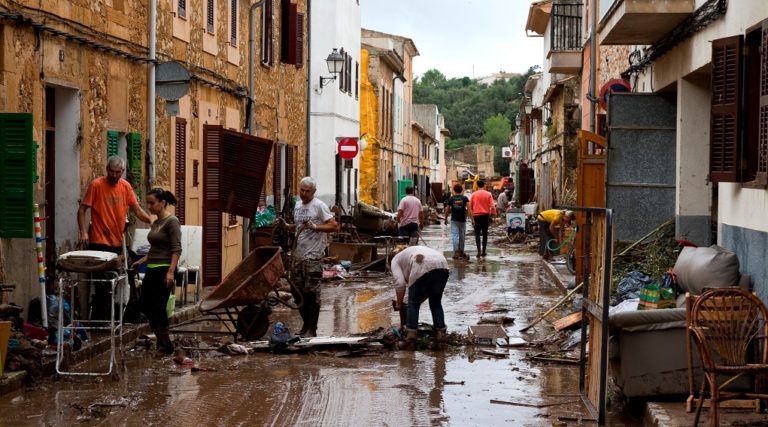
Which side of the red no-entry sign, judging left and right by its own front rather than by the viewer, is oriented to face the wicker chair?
front

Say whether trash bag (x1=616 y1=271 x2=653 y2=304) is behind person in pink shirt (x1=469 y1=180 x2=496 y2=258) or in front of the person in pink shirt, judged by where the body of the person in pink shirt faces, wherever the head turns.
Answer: behind

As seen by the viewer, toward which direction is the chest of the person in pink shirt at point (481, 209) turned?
away from the camera

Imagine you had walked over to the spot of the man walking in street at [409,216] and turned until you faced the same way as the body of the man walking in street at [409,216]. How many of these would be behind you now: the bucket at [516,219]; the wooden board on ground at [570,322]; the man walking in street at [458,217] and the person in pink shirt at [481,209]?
1

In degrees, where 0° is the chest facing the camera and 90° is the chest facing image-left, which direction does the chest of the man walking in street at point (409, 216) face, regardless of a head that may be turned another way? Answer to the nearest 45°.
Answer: approximately 180°

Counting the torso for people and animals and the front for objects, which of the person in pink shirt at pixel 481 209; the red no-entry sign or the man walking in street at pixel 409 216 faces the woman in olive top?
the red no-entry sign

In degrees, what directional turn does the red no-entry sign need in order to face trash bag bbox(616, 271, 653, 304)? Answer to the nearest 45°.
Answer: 0° — it already faces it

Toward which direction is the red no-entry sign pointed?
toward the camera

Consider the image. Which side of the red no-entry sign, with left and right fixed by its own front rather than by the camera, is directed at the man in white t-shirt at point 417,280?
front

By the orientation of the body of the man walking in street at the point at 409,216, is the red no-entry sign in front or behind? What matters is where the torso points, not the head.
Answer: in front

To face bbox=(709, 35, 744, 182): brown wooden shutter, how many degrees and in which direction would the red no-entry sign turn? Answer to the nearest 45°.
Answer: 0° — it already faces it
